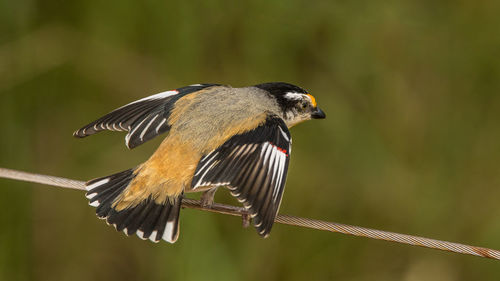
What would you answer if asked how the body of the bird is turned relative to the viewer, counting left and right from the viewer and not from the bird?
facing away from the viewer and to the right of the viewer
